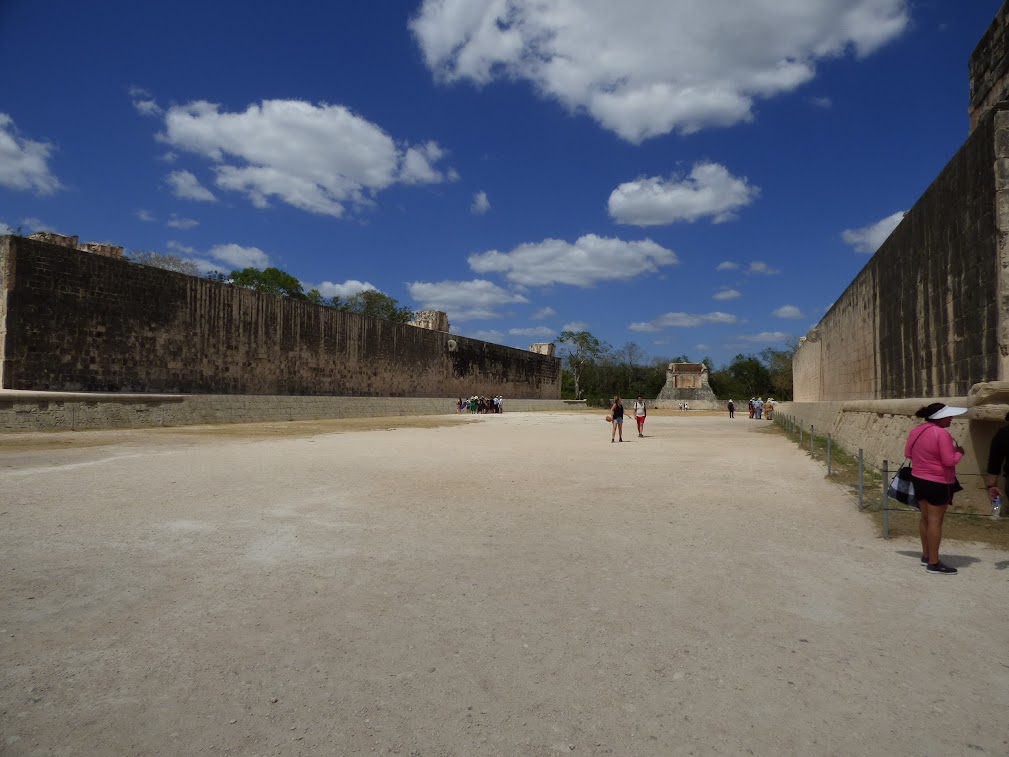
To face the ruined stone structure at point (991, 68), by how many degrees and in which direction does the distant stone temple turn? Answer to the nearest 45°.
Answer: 0° — it already faces it

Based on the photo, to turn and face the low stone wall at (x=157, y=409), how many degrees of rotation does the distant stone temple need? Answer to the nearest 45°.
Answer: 0° — it already faces it

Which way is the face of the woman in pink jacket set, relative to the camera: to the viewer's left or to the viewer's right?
to the viewer's right

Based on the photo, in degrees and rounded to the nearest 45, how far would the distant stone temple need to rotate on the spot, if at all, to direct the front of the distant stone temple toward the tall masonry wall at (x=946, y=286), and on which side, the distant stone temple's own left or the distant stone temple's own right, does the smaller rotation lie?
0° — it already faces it

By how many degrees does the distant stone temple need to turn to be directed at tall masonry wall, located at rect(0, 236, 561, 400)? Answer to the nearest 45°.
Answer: approximately 45° to its right

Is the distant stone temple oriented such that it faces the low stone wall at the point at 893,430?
yes

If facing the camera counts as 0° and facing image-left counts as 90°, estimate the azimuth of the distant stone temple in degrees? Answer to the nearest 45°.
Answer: approximately 0°

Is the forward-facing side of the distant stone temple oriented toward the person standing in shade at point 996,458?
yes
